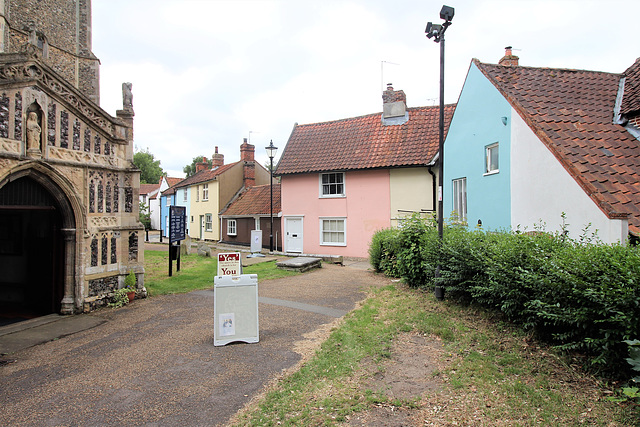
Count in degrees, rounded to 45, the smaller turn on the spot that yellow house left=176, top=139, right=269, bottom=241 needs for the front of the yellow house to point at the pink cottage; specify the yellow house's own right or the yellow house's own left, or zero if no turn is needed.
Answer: approximately 90° to the yellow house's own left

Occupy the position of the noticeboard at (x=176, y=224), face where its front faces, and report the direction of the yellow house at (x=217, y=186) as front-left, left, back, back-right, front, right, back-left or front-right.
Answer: back-left

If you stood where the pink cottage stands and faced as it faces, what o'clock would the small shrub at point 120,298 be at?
The small shrub is roughly at 1 o'clock from the pink cottage.

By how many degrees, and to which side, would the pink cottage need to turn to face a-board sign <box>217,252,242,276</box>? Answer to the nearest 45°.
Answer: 0° — it already faces it

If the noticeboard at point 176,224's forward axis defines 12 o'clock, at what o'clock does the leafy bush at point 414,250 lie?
The leafy bush is roughly at 12 o'clock from the noticeboard.

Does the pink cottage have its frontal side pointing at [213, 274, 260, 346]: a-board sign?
yes

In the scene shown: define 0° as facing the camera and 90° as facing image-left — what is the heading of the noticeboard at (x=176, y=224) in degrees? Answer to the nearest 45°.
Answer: approximately 315°

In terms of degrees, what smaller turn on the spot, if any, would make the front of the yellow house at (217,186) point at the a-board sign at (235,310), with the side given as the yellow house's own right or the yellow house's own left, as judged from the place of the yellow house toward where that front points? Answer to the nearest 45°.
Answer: approximately 45° to the yellow house's own left

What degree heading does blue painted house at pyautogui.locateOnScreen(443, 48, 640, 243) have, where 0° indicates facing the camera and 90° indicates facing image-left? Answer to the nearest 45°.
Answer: approximately 45°

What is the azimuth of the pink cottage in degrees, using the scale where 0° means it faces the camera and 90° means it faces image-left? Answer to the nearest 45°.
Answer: approximately 0°
